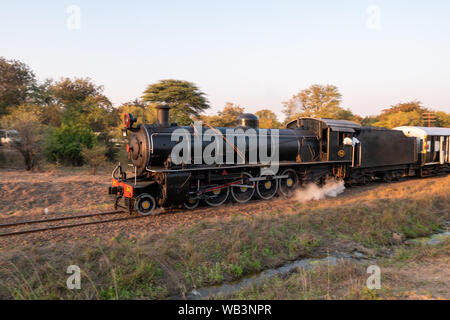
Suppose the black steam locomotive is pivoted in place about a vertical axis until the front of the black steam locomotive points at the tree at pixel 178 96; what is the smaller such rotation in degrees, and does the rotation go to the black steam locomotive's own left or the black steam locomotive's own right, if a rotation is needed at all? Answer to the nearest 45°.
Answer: approximately 90° to the black steam locomotive's own right

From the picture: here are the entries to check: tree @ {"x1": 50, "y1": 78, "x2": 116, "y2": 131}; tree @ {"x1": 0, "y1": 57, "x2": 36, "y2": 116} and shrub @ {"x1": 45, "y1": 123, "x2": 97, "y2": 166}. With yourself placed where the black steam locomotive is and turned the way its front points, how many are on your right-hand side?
3

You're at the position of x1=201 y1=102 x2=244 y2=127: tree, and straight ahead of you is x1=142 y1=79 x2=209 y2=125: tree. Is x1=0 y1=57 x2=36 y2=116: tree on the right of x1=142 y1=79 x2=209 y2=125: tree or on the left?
right

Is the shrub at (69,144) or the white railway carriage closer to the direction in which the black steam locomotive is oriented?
the shrub

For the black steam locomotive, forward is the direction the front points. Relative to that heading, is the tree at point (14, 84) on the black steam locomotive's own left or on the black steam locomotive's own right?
on the black steam locomotive's own right

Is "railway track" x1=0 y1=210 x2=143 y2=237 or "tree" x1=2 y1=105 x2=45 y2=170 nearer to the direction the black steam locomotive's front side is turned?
the railway track

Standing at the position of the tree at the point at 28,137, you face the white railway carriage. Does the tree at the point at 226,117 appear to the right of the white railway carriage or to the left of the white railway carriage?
left

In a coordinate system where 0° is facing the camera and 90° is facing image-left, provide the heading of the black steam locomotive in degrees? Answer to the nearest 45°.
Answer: approximately 45°

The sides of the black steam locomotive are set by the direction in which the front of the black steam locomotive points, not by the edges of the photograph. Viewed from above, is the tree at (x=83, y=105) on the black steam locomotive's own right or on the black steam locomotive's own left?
on the black steam locomotive's own right

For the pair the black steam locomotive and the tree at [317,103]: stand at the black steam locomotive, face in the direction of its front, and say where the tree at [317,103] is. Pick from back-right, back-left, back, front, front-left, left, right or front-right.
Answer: back-right

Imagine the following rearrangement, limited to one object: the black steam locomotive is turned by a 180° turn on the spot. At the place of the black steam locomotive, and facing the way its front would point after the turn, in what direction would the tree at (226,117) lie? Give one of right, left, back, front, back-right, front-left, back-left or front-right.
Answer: front-left

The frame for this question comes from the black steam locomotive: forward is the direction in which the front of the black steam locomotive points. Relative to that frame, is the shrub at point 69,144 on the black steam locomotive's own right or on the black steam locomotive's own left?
on the black steam locomotive's own right
